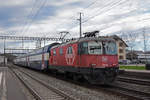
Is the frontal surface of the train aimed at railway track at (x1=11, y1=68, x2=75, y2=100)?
no

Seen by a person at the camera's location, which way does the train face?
facing the viewer and to the right of the viewer
